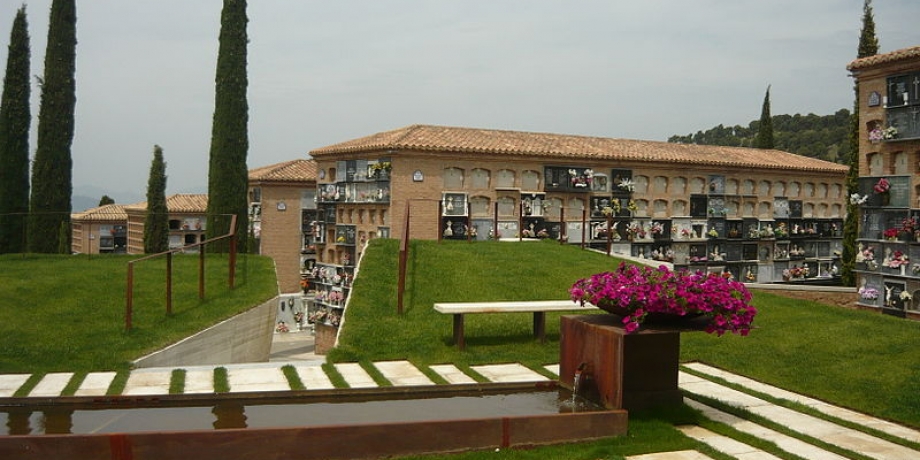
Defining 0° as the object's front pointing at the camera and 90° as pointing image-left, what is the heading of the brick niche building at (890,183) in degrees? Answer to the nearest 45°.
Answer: approximately 45°

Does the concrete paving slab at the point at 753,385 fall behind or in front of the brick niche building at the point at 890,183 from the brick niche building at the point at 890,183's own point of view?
in front

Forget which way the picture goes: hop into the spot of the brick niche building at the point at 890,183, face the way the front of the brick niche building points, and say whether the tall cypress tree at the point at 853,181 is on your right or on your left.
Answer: on your right

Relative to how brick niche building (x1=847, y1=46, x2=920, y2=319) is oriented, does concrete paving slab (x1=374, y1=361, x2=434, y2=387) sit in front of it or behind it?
in front

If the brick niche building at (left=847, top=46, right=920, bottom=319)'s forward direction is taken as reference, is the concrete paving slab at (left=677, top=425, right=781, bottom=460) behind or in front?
in front

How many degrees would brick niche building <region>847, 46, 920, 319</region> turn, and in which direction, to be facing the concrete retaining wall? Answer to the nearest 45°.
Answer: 0° — it already faces it

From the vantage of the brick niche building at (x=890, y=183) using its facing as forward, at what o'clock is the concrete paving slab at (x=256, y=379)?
The concrete paving slab is roughly at 11 o'clock from the brick niche building.

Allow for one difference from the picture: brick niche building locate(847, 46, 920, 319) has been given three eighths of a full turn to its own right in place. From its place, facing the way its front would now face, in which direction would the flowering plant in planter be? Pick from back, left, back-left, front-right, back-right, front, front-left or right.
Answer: back

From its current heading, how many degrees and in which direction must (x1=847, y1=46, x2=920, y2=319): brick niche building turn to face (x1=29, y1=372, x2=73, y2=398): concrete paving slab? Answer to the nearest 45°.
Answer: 0° — it already faces it

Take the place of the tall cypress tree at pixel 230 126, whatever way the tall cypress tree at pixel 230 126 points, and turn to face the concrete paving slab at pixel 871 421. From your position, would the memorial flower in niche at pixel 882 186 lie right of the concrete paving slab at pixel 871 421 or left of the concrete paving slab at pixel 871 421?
left

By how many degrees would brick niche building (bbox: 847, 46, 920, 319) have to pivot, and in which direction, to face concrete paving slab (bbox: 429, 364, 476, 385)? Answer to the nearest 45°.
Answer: approximately 45° to its left

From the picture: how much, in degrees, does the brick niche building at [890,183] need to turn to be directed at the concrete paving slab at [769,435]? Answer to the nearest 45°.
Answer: approximately 45° to its left

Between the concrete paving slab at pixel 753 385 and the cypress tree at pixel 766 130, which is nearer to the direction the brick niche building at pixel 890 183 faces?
the concrete paving slab
